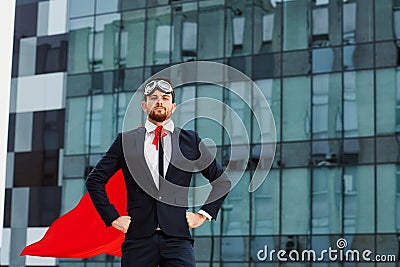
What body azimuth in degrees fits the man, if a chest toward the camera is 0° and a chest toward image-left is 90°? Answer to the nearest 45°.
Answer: approximately 0°

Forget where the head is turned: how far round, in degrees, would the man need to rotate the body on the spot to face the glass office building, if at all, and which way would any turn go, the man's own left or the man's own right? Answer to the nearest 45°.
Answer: approximately 180°
